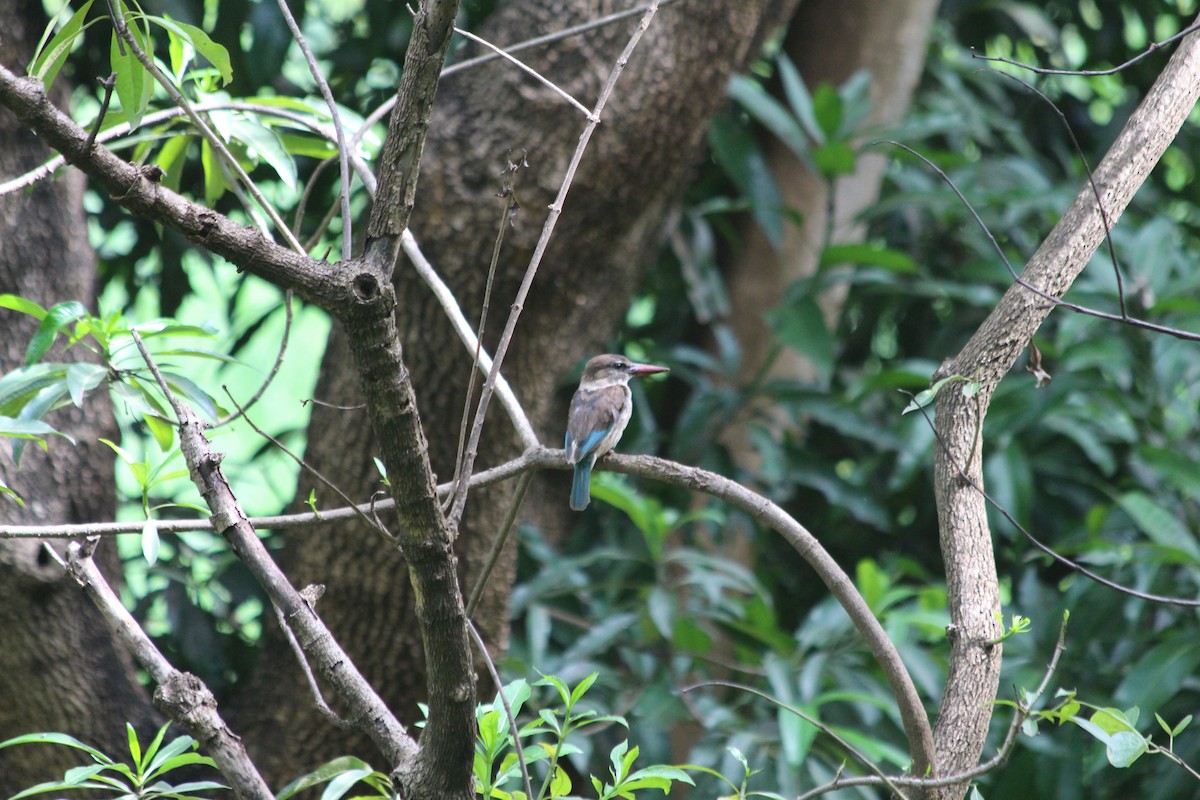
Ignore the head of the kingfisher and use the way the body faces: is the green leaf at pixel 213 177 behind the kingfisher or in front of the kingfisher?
behind

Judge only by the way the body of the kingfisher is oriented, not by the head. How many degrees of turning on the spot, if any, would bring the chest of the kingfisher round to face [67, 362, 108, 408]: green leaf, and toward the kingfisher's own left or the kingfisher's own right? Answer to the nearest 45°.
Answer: approximately 180°

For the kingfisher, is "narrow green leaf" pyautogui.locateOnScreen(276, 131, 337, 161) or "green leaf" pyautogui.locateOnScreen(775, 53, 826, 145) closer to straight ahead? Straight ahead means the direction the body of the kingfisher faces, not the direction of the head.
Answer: the green leaf

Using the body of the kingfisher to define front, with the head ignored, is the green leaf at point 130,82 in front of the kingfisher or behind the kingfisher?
behind

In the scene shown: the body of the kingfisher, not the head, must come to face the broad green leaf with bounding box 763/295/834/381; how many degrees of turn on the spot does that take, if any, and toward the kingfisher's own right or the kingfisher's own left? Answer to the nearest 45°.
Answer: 0° — it already faces it

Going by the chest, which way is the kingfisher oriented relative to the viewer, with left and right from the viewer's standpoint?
facing away from the viewer and to the right of the viewer

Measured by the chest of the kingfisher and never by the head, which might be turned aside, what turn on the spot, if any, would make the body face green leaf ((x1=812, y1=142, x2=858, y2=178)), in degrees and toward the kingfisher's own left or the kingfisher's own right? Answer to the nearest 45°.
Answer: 0° — it already faces it
